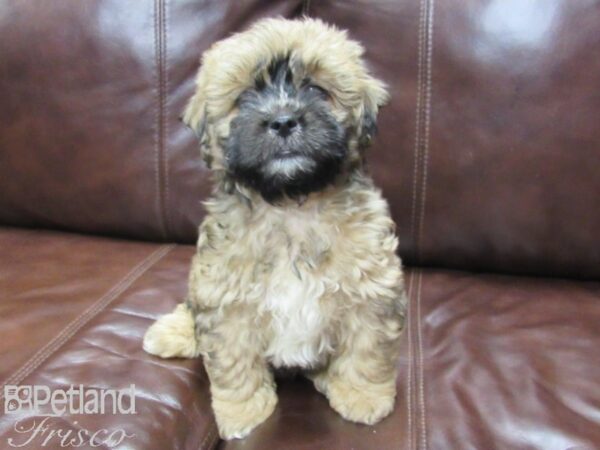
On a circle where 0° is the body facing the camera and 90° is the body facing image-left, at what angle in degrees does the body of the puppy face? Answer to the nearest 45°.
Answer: approximately 0°

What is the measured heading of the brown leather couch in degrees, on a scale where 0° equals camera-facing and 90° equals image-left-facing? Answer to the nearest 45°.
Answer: approximately 0°
